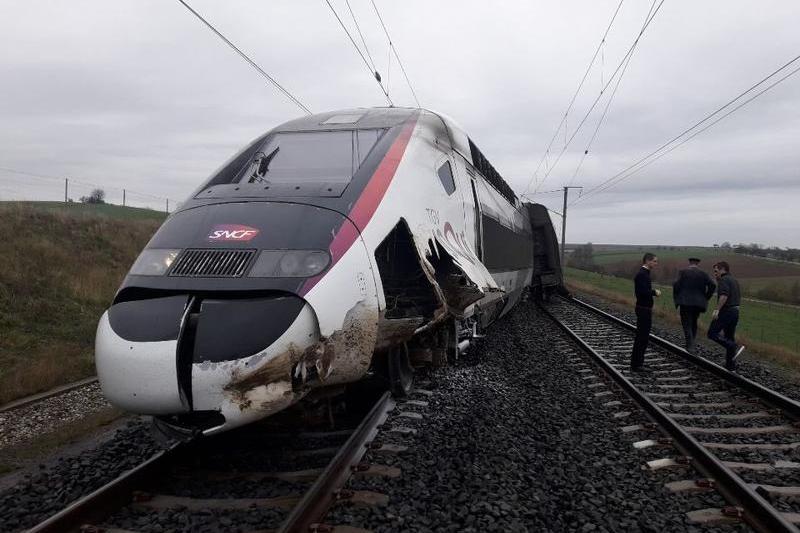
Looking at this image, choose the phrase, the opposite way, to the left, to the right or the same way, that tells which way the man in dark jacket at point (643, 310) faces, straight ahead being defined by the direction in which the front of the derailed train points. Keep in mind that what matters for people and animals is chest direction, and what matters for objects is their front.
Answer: to the left

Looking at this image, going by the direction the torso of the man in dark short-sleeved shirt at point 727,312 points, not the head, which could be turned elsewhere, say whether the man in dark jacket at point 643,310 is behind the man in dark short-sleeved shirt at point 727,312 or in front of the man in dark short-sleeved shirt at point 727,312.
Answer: in front

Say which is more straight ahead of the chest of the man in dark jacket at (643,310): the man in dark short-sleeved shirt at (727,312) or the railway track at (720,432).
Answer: the man in dark short-sleeved shirt

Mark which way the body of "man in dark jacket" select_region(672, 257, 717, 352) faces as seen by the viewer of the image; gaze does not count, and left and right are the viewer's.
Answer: facing away from the viewer

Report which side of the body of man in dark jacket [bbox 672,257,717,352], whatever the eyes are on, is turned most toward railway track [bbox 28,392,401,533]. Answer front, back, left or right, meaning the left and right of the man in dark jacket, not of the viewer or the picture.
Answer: back

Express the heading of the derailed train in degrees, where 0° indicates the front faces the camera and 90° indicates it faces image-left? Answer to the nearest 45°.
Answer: approximately 45°

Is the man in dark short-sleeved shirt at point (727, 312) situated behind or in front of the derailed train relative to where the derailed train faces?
behind

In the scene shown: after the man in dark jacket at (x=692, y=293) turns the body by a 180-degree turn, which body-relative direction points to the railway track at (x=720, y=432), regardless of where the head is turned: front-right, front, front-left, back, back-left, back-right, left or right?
front

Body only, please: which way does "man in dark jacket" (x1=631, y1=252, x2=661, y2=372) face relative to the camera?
to the viewer's right
